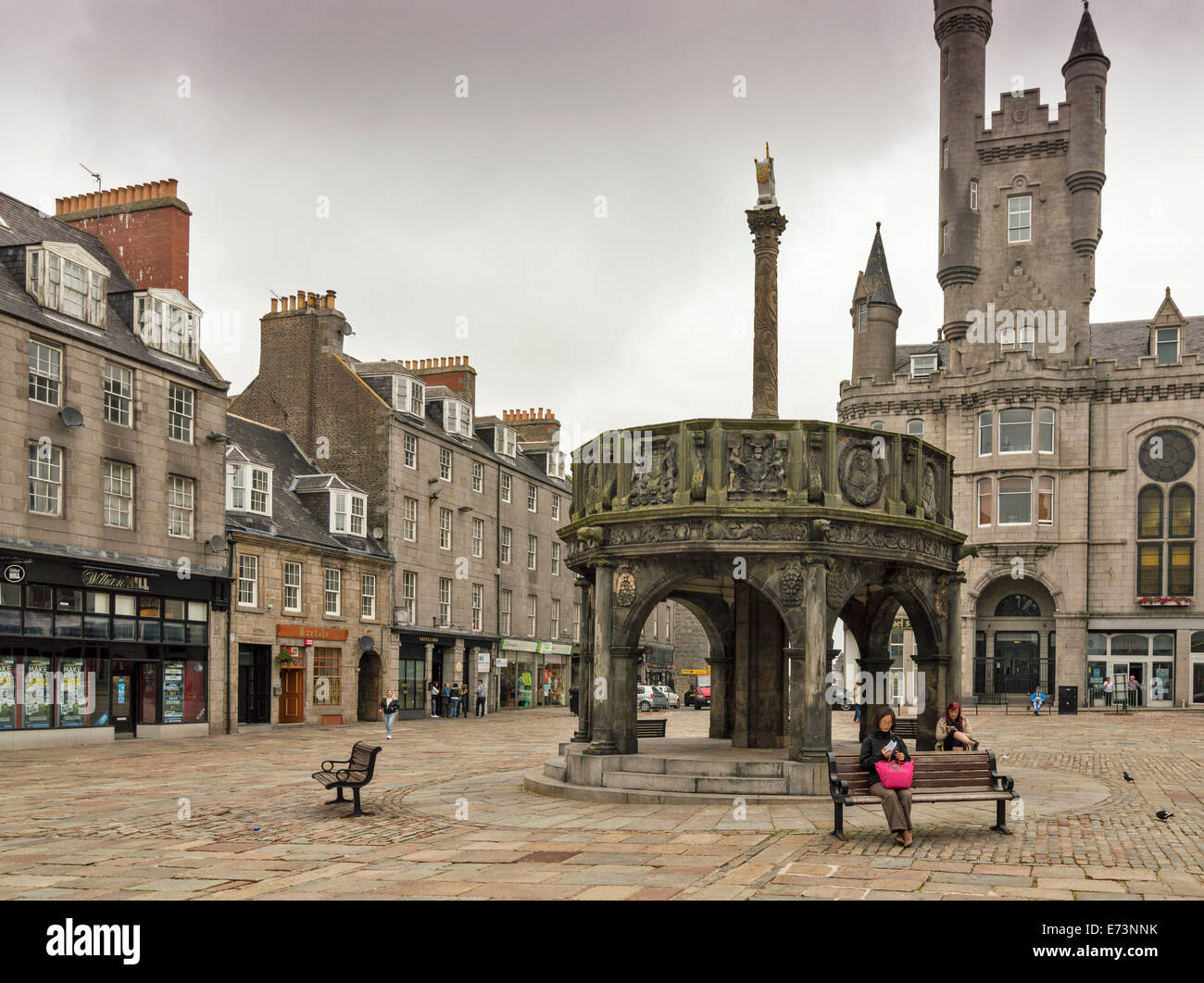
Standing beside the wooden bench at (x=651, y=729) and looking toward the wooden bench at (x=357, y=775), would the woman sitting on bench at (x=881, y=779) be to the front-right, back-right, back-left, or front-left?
front-left

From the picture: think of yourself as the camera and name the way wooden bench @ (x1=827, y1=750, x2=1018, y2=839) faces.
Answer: facing the viewer

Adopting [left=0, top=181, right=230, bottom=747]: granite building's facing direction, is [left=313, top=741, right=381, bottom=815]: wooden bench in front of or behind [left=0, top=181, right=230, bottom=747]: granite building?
in front

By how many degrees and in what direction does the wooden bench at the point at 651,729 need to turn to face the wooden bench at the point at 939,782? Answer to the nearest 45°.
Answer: approximately 180°

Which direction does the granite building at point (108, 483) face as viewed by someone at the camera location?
facing the viewer and to the right of the viewer

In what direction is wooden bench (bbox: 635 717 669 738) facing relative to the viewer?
away from the camera

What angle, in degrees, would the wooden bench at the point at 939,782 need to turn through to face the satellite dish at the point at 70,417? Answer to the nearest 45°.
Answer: approximately 135° to its right

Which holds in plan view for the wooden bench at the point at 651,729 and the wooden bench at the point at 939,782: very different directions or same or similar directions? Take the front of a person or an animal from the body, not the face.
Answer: very different directions

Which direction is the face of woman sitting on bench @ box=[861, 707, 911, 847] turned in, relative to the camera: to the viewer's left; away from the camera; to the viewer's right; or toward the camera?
toward the camera
